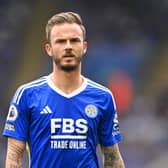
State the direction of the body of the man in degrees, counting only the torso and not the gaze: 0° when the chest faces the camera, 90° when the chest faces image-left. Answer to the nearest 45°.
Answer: approximately 0°
